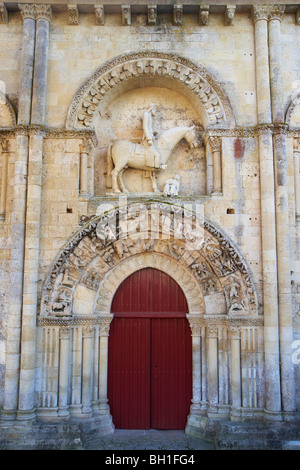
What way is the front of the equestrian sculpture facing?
to the viewer's right

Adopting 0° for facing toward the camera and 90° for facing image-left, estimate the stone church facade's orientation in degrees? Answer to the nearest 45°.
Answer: approximately 0°
